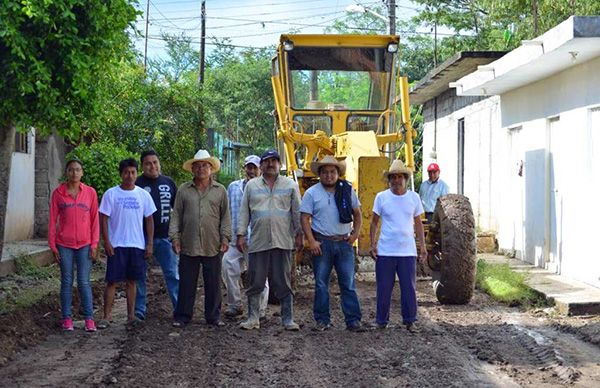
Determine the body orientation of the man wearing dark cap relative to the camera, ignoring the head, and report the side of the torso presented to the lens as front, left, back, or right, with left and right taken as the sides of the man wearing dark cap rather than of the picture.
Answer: front

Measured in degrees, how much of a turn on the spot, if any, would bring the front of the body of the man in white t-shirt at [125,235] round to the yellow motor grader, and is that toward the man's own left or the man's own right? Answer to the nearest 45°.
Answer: approximately 135° to the man's own left

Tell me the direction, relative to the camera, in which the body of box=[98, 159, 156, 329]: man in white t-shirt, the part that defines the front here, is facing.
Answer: toward the camera

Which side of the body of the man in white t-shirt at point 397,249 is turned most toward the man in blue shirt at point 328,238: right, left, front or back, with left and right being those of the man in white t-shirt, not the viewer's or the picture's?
right

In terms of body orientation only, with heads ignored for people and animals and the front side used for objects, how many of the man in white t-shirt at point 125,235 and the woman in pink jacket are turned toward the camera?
2

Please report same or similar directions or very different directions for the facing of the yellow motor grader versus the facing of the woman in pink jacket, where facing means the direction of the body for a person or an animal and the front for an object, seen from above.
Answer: same or similar directions

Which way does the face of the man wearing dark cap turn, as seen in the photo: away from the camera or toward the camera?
toward the camera

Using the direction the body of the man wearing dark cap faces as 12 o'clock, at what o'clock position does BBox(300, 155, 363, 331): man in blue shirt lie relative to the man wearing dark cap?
The man in blue shirt is roughly at 9 o'clock from the man wearing dark cap.

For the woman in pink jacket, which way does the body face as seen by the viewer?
toward the camera

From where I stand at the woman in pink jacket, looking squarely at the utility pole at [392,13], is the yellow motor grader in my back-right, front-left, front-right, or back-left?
front-right

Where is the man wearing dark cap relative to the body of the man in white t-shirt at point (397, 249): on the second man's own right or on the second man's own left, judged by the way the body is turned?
on the second man's own right
